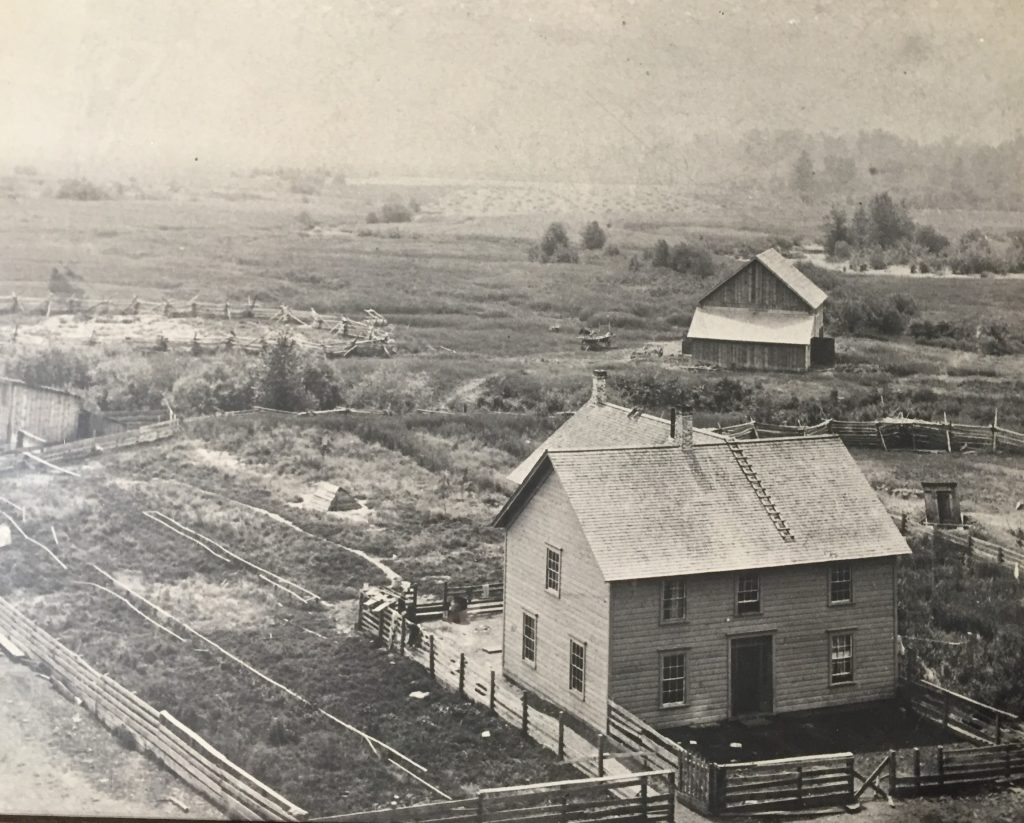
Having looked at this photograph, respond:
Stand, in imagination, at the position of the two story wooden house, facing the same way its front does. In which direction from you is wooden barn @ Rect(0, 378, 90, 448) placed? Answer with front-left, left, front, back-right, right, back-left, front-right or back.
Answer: back-right

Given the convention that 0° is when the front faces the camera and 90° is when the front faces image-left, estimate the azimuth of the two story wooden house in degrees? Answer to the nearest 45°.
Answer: approximately 315°

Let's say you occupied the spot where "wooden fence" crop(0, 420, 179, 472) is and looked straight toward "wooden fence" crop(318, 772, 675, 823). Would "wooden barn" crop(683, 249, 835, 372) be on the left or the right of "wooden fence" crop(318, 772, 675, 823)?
left

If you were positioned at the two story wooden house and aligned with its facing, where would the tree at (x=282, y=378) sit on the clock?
The tree is roughly at 5 o'clock from the two story wooden house.

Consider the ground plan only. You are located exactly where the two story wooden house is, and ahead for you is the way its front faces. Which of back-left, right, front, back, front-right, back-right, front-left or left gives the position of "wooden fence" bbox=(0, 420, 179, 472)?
back-right

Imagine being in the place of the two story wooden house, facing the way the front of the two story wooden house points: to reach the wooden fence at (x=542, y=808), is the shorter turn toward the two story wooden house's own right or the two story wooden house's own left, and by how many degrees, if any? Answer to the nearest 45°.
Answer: approximately 90° to the two story wooden house's own right

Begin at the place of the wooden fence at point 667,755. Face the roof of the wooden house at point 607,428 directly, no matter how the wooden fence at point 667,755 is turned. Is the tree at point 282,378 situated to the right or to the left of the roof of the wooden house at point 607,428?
left
